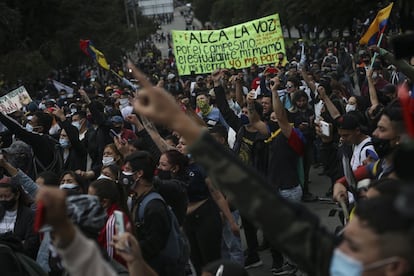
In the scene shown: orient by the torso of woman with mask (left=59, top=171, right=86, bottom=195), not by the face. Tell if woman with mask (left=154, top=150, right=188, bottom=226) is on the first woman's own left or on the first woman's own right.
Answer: on the first woman's own left

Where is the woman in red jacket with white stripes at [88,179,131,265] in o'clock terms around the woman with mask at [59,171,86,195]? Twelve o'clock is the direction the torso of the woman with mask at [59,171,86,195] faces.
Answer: the woman in red jacket with white stripes at [88,179,131,265] is roughly at 10 o'clock from the woman with mask at [59,171,86,195].

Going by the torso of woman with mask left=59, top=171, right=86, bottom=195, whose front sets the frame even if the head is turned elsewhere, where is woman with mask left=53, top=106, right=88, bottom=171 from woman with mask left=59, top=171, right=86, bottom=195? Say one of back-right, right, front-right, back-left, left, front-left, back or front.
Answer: back-right

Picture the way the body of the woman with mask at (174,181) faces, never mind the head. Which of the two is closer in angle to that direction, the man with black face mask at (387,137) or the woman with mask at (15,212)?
the woman with mask

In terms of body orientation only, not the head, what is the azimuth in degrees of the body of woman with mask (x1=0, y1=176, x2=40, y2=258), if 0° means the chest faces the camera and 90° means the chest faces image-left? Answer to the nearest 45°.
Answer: approximately 45°

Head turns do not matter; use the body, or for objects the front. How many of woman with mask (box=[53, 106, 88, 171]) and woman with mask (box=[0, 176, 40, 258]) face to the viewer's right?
0

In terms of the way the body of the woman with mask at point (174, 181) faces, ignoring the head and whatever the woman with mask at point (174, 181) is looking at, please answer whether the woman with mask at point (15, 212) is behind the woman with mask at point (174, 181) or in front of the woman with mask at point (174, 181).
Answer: in front

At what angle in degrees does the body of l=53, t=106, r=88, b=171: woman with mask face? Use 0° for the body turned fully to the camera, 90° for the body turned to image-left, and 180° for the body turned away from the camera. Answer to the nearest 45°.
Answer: approximately 45°

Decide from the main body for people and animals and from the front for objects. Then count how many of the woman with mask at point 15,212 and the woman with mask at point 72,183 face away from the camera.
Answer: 0

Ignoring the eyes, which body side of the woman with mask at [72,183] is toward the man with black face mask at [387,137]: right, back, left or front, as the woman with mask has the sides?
left

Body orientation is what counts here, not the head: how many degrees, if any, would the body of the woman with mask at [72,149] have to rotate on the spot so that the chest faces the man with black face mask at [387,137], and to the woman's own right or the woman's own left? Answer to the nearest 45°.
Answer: approximately 90° to the woman's own left

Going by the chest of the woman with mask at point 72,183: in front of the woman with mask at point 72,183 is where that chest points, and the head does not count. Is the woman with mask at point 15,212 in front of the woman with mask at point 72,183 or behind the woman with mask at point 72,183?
in front

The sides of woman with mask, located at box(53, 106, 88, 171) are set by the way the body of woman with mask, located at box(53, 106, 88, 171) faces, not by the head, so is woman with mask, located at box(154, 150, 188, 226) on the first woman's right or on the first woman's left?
on the first woman's left
